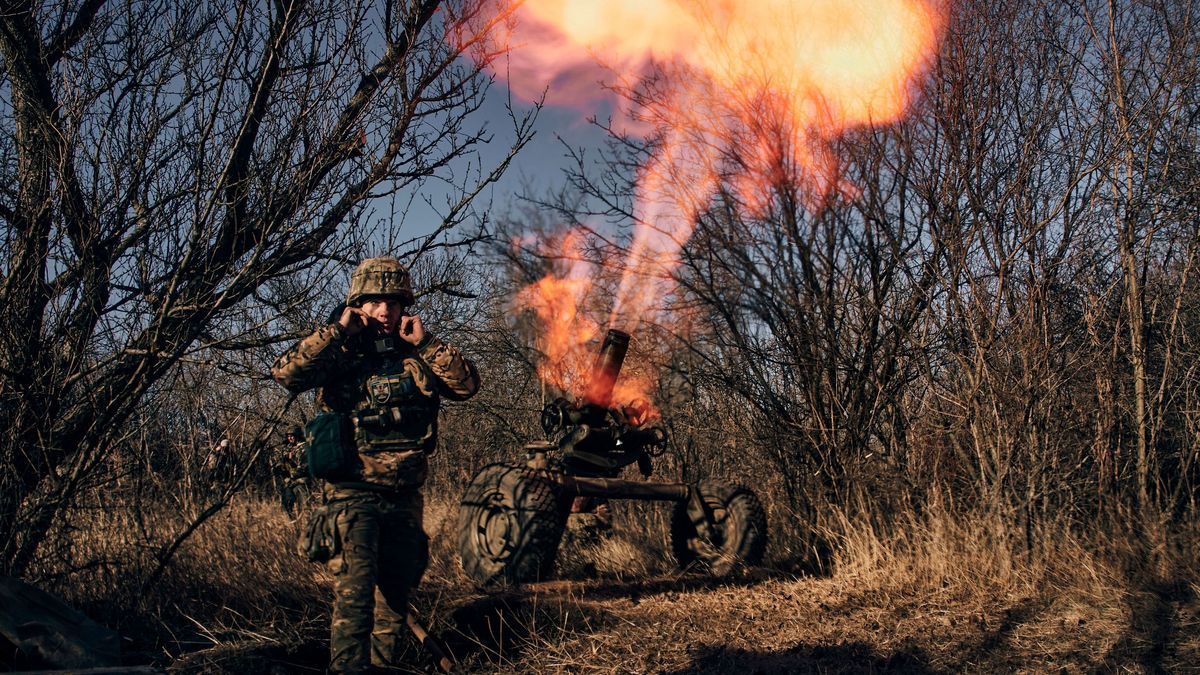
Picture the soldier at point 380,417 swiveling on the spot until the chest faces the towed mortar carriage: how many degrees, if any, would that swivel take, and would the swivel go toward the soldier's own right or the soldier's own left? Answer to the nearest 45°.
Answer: approximately 135° to the soldier's own left

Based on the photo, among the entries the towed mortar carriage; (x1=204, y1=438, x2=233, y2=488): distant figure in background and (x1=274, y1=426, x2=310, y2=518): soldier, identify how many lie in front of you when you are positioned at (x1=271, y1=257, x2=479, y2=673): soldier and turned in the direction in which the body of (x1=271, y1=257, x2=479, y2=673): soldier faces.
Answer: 0

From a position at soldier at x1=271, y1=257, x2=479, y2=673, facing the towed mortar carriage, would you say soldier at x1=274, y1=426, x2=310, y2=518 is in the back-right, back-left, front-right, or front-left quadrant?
front-left

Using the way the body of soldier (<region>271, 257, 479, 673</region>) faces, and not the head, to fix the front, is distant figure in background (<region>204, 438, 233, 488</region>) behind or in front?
behind

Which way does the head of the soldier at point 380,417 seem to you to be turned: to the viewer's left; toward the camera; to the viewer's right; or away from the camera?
toward the camera

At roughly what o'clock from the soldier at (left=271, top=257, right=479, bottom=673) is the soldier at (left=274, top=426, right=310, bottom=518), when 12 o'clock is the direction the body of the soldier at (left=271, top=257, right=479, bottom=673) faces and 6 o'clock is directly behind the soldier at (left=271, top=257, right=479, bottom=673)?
the soldier at (left=274, top=426, right=310, bottom=518) is roughly at 5 o'clock from the soldier at (left=271, top=257, right=479, bottom=673).

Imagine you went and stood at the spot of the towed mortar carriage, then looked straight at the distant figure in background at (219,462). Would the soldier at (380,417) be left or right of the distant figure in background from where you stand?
left

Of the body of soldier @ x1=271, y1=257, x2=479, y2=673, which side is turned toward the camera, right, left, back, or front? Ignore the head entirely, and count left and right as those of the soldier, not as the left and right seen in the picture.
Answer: front
